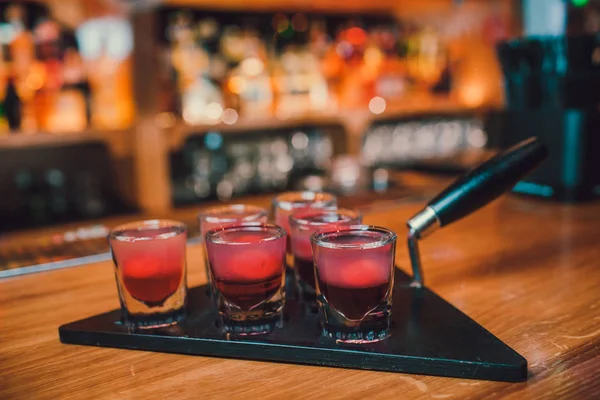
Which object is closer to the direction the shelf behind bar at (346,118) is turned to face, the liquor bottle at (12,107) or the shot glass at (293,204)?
the shot glass

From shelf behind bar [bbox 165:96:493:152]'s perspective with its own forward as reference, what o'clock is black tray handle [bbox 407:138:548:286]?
The black tray handle is roughly at 12 o'clock from the shelf behind bar.

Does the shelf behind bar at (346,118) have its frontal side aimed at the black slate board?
yes

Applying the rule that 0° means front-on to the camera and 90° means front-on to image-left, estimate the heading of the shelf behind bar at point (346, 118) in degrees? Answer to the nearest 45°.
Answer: approximately 0°

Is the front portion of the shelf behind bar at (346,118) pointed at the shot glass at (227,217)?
yes

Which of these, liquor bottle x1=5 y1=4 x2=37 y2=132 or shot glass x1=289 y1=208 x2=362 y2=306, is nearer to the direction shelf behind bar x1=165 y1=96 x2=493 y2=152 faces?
the shot glass

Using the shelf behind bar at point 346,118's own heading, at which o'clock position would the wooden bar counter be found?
The wooden bar counter is roughly at 12 o'clock from the shelf behind bar.

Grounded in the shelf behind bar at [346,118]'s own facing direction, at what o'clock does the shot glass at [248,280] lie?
The shot glass is roughly at 12 o'clock from the shelf behind bar.

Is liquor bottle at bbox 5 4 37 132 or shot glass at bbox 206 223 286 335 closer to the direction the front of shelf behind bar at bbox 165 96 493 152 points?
the shot glass

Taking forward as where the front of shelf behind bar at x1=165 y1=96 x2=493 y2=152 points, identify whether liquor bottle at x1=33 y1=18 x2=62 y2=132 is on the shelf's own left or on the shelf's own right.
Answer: on the shelf's own right

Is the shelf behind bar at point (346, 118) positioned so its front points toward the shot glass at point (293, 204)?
yes

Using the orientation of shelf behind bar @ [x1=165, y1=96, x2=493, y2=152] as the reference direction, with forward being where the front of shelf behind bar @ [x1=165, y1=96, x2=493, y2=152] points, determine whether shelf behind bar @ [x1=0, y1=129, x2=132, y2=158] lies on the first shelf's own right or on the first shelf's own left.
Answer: on the first shelf's own right

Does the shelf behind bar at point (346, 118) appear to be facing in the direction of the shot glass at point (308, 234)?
yes
